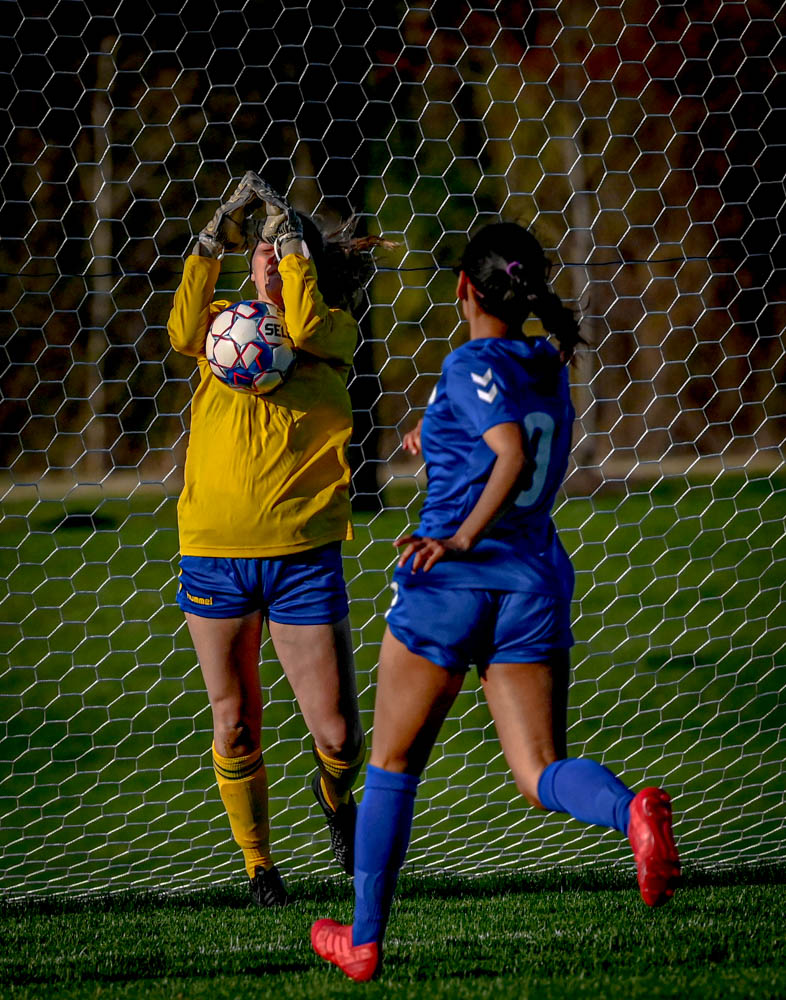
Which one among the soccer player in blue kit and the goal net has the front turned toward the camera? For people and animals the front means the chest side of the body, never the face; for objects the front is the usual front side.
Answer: the goal net

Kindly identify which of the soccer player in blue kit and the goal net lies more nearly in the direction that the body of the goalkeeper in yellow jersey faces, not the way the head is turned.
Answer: the soccer player in blue kit

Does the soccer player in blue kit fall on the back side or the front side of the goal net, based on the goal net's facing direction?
on the front side

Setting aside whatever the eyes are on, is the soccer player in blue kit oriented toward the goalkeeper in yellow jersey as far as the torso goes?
yes

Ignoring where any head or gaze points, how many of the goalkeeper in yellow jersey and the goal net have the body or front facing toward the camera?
2

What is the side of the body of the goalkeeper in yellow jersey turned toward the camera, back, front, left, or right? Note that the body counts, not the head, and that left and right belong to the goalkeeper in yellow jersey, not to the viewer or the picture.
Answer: front

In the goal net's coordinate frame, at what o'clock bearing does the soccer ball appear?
The soccer ball is roughly at 12 o'clock from the goal net.

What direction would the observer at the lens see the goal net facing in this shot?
facing the viewer

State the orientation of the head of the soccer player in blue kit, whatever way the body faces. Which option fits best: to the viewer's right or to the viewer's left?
to the viewer's left

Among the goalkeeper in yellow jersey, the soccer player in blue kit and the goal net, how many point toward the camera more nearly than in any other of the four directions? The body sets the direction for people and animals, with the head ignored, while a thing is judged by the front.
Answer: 2

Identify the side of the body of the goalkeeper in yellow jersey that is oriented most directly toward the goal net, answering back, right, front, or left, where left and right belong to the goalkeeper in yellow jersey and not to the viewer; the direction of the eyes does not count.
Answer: back

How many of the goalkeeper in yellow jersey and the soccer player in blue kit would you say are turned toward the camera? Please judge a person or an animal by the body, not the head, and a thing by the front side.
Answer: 1

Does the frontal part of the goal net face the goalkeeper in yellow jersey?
yes

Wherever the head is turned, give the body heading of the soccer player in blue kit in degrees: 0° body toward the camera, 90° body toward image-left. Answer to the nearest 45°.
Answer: approximately 135°

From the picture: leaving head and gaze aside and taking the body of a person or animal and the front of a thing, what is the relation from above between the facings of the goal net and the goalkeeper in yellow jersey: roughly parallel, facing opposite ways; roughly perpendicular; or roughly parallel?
roughly parallel
